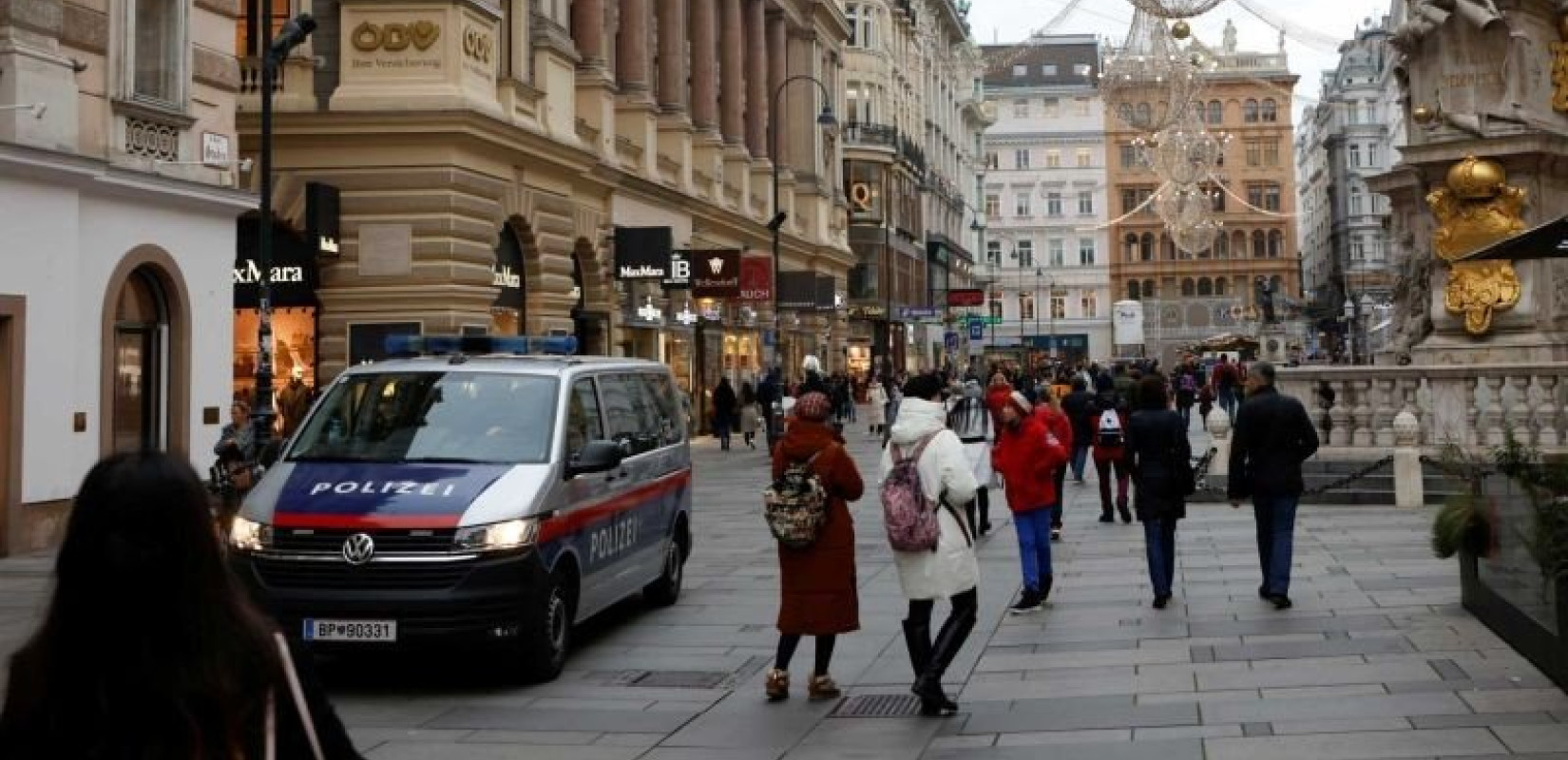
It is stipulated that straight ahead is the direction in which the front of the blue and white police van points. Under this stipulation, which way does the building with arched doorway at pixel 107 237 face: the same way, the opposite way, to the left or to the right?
to the left

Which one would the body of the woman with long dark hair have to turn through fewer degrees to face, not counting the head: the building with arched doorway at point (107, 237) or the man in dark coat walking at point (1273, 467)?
the building with arched doorway

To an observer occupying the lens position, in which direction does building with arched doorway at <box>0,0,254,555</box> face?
facing the viewer and to the right of the viewer

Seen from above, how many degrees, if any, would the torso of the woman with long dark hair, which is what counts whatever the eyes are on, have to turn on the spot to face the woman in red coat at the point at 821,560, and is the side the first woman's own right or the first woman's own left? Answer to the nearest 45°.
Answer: approximately 45° to the first woman's own right

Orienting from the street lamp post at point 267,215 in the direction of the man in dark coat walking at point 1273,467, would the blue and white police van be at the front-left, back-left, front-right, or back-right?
front-right

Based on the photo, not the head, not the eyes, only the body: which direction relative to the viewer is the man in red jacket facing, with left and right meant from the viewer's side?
facing the viewer and to the left of the viewer

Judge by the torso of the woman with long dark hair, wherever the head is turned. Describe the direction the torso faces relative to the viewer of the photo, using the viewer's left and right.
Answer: facing away from the viewer

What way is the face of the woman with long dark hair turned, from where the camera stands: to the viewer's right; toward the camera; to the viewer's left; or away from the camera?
away from the camera

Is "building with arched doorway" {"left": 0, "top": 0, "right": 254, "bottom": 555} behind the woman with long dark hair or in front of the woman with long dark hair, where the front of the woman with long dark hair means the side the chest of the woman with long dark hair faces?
in front
